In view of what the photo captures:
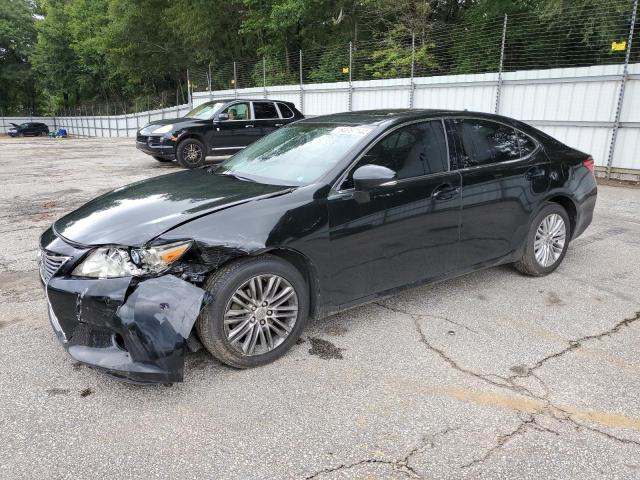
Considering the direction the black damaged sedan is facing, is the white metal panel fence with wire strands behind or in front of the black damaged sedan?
behind

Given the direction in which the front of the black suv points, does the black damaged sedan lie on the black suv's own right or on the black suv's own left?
on the black suv's own left

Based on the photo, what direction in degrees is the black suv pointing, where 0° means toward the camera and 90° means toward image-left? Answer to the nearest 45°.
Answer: approximately 45°

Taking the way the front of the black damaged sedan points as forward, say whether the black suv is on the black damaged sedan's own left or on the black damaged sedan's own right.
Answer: on the black damaged sedan's own right

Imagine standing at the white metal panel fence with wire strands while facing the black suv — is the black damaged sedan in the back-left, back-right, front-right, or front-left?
front-left

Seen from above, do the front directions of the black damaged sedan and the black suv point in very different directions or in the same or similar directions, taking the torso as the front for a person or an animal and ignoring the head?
same or similar directions

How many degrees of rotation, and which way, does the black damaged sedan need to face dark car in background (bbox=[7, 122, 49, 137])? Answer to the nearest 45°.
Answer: approximately 90° to its right

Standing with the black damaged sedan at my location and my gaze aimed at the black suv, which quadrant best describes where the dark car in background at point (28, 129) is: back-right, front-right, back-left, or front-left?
front-left

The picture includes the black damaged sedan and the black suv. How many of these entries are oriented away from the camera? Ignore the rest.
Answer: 0

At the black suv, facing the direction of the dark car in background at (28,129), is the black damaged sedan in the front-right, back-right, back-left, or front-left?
back-left

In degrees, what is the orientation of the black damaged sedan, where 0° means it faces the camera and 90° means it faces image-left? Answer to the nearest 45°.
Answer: approximately 45°
